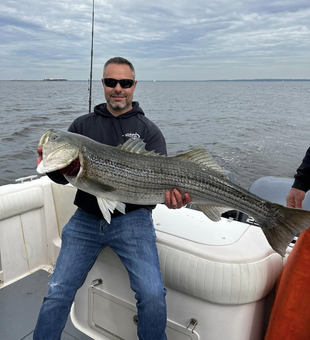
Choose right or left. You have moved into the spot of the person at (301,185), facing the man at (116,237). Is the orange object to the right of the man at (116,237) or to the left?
left

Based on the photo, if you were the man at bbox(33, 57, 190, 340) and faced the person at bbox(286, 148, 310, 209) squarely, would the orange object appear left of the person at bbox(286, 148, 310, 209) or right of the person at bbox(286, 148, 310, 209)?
right

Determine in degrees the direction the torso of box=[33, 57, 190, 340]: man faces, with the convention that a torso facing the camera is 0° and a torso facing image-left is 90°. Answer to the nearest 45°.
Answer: approximately 0°

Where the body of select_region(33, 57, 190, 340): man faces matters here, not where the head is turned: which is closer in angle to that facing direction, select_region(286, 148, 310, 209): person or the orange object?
the orange object

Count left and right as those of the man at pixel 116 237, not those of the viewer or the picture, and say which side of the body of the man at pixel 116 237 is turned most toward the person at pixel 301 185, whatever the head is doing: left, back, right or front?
left

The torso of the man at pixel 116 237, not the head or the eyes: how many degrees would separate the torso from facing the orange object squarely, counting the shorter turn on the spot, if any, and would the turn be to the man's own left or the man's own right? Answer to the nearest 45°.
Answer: approximately 45° to the man's own left
